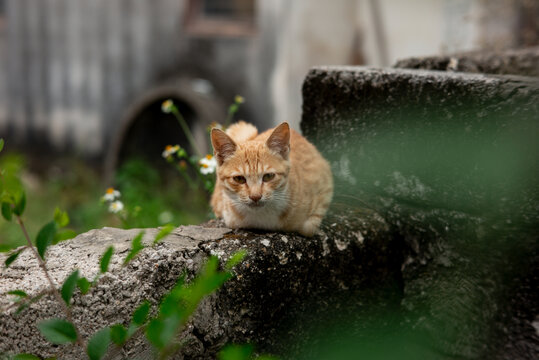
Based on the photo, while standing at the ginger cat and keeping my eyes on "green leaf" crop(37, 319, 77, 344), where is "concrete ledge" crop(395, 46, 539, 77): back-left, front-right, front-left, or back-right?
back-left

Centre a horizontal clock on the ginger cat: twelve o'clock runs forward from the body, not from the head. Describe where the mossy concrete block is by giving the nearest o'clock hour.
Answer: The mossy concrete block is roughly at 8 o'clock from the ginger cat.

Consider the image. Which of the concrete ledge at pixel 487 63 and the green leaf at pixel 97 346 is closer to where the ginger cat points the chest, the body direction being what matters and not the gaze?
the green leaf

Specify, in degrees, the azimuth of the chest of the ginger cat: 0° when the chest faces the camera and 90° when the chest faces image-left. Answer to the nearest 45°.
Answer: approximately 45°

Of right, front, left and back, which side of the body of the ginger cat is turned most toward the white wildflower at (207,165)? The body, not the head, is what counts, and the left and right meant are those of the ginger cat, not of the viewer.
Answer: right

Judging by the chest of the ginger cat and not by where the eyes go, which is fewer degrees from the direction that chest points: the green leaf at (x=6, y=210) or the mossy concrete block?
the green leaf

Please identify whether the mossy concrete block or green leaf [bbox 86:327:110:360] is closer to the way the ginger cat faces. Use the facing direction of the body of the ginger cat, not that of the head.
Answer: the green leaf

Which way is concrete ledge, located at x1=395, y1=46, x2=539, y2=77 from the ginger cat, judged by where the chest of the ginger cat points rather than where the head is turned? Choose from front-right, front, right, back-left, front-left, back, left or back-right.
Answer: back
